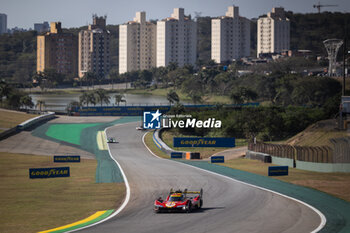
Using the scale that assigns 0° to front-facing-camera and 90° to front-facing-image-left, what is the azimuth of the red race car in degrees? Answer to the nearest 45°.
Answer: approximately 45°
